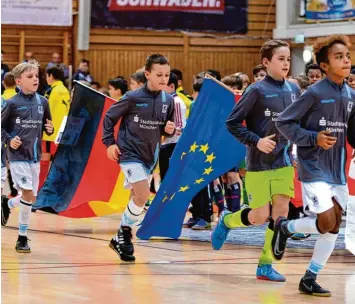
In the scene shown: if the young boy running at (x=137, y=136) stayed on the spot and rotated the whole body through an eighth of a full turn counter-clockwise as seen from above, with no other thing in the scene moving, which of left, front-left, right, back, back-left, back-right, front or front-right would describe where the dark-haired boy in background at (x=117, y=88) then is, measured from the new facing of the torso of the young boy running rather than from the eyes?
left

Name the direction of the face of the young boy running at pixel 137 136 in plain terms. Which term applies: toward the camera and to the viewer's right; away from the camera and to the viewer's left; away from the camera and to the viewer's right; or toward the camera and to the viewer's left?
toward the camera and to the viewer's right

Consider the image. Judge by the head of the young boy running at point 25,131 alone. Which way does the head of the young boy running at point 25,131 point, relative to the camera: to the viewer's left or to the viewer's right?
to the viewer's right

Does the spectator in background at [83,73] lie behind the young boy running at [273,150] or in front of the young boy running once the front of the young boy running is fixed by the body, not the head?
behind
